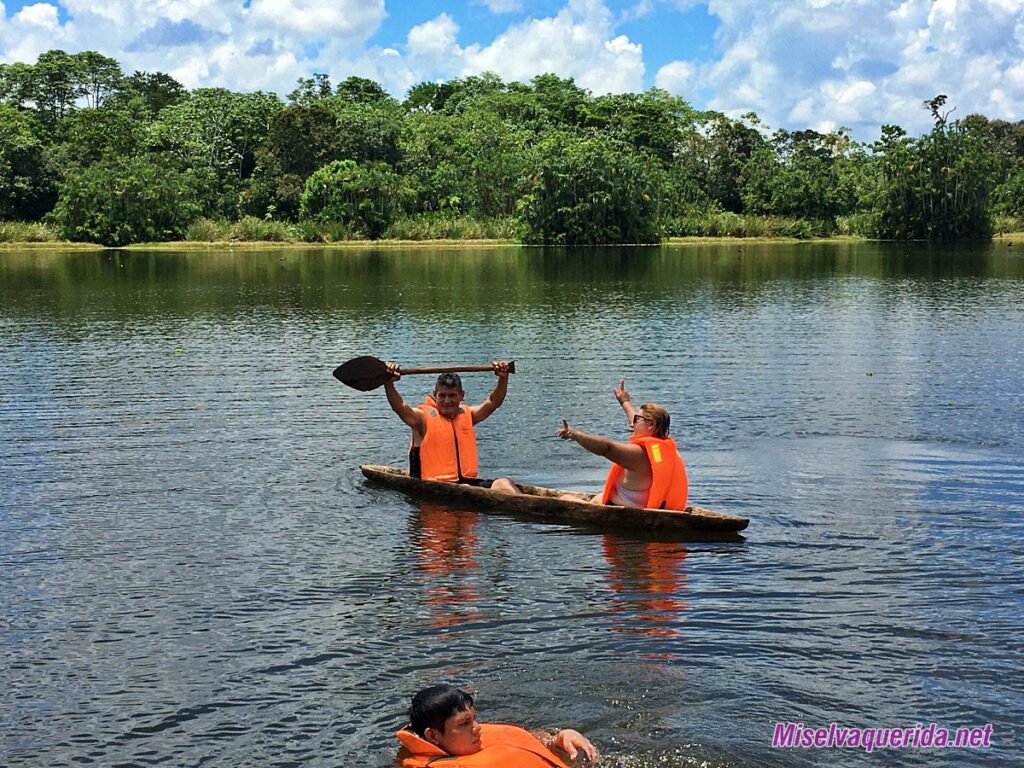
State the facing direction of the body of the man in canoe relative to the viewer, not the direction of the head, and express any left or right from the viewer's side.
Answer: facing the viewer and to the right of the viewer

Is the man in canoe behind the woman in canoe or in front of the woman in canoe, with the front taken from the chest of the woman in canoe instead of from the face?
in front

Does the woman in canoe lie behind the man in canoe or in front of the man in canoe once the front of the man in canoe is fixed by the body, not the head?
in front

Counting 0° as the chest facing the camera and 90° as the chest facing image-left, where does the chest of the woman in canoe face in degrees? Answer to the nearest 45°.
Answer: approximately 90°

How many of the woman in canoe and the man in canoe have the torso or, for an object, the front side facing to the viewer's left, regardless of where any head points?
1
